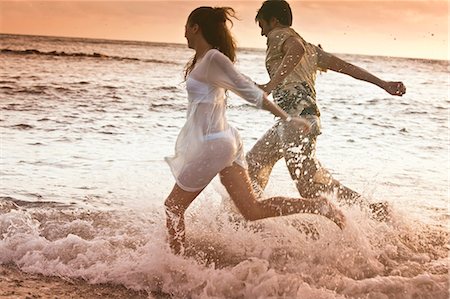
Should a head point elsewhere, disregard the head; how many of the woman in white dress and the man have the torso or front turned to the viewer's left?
2

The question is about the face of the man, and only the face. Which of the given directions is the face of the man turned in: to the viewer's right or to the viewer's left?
to the viewer's left

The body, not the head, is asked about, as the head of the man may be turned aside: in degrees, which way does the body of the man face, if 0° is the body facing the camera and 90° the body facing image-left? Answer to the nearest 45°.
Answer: approximately 90°

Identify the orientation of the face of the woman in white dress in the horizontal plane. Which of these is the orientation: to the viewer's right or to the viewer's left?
to the viewer's left

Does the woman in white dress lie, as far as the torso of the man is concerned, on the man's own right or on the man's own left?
on the man's own left

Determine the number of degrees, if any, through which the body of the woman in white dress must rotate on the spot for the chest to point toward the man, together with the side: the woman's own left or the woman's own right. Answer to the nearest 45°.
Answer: approximately 135° to the woman's own right

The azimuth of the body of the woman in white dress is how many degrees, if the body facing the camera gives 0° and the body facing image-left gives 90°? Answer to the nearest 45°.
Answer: approximately 90°
